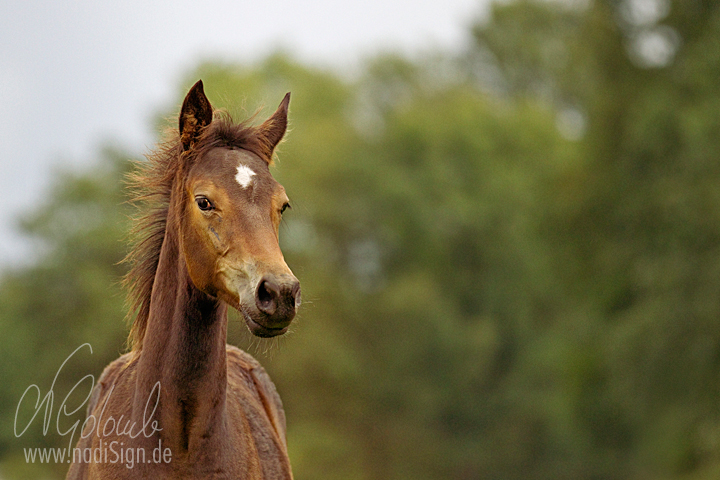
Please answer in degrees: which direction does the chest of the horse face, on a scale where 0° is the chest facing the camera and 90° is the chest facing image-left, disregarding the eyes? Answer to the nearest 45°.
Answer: approximately 0°

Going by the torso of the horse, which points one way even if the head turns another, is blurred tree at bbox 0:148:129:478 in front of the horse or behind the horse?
behind
